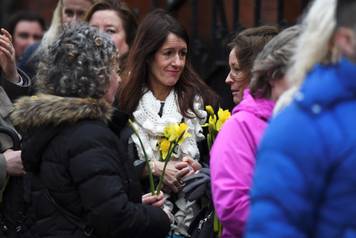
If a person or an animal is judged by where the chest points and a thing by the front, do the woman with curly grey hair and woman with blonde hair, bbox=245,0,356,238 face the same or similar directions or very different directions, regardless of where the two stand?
same or similar directions

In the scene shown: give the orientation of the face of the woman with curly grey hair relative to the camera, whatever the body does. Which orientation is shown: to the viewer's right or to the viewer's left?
to the viewer's right

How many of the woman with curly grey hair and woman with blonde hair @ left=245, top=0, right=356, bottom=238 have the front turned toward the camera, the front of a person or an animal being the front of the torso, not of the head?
0

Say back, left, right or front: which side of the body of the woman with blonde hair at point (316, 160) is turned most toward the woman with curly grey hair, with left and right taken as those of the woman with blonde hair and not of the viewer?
left

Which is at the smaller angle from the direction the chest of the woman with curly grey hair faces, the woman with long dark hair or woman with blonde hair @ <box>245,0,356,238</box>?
the woman with long dark hair

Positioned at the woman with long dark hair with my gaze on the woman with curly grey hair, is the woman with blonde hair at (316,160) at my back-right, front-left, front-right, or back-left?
front-left

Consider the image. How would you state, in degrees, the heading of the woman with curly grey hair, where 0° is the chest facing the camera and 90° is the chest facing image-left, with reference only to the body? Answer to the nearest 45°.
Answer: approximately 225°

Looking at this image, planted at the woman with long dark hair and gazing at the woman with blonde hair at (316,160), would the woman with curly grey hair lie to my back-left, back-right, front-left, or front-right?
front-right

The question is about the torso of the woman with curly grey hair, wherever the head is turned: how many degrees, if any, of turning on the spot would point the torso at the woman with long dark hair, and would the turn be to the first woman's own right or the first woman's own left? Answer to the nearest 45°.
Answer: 0° — they already face them

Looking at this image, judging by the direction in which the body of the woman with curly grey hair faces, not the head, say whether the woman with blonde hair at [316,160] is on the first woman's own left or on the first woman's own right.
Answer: on the first woman's own right
